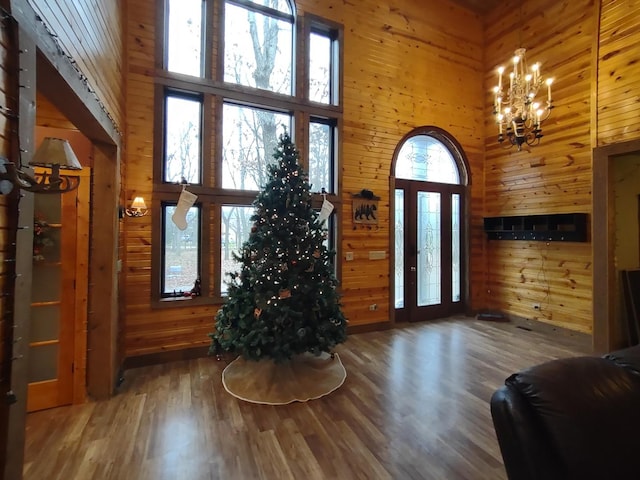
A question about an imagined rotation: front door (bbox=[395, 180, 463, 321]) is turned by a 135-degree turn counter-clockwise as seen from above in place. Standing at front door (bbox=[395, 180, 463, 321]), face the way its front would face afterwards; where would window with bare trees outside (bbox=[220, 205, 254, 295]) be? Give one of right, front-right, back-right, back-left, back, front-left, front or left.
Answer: back-left

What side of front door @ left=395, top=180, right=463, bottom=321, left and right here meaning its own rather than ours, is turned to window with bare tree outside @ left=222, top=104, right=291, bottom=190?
right

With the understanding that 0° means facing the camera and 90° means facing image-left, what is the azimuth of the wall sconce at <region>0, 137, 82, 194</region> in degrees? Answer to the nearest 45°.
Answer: approximately 270°

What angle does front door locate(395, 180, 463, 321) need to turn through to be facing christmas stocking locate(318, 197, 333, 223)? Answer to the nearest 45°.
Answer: approximately 90° to its right

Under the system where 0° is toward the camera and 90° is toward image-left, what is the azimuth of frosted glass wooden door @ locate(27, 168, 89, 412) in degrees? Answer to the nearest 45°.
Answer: approximately 315°

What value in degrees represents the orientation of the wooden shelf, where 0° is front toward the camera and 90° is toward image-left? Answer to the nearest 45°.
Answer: approximately 45°

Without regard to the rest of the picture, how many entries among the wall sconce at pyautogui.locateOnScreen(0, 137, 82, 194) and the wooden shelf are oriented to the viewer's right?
1

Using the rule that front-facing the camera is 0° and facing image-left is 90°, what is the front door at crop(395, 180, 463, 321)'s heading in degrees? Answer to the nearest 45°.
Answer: approximately 315°

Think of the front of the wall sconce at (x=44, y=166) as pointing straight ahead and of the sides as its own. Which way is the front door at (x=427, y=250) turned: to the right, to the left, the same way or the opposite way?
to the right
